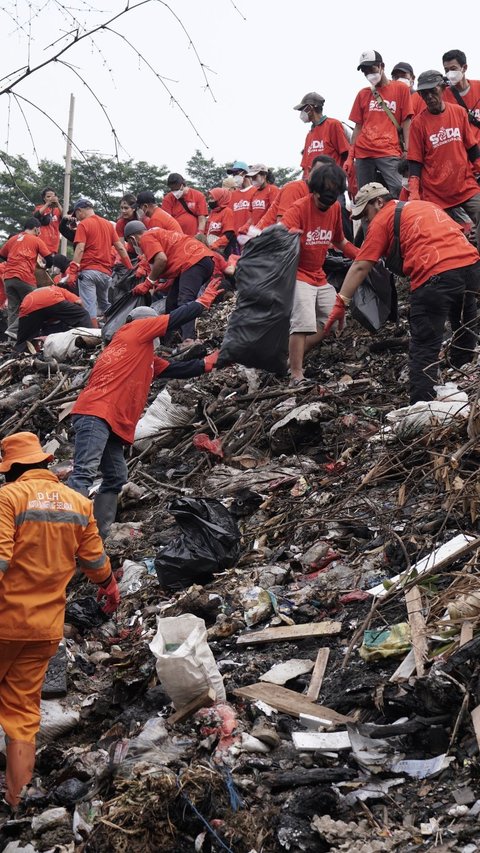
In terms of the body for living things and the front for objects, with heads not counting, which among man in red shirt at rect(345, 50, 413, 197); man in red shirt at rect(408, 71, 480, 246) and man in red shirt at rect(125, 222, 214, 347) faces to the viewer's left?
man in red shirt at rect(125, 222, 214, 347)

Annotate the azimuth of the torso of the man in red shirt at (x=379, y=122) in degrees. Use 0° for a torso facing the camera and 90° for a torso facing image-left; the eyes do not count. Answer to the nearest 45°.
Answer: approximately 0°

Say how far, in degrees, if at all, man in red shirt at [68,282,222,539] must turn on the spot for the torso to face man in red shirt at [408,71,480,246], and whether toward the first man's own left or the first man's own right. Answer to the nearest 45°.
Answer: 0° — they already face them

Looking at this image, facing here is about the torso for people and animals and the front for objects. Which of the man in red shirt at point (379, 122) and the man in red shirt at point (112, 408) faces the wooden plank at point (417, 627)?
the man in red shirt at point (379, 122)

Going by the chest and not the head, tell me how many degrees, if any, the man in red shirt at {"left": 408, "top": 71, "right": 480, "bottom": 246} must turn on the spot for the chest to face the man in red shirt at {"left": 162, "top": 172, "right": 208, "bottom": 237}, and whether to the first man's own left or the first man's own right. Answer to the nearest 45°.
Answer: approximately 135° to the first man's own right

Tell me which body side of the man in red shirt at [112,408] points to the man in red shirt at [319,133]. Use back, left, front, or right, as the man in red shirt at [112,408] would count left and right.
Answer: front

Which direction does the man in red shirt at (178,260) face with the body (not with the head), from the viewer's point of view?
to the viewer's left

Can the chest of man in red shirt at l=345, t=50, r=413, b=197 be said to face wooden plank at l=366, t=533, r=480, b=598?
yes

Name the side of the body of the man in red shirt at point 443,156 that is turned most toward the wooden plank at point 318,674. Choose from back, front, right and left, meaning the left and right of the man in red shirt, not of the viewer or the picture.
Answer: front

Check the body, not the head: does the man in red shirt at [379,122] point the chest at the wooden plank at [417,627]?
yes

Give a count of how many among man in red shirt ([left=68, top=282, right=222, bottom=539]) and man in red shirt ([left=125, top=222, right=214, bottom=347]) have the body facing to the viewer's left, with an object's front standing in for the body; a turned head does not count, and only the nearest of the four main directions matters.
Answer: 1

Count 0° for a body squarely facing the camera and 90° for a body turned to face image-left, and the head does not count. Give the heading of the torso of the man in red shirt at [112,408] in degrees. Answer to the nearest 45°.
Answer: approximately 225°

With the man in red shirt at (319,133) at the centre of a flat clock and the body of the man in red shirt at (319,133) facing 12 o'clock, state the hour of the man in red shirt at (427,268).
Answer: the man in red shirt at (427,268) is roughly at 10 o'clock from the man in red shirt at (319,133).

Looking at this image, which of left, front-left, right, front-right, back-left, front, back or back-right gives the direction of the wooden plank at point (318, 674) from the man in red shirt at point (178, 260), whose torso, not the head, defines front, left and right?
left
